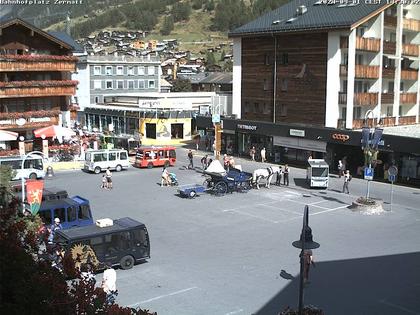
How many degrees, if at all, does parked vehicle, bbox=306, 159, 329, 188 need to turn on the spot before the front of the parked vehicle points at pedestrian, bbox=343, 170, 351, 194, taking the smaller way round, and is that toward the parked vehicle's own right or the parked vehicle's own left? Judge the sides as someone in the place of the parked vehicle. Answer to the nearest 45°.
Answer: approximately 45° to the parked vehicle's own left

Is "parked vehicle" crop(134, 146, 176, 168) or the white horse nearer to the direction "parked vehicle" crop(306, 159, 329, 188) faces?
the white horse

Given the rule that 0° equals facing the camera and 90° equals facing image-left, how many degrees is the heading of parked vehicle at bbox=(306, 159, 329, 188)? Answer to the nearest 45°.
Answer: approximately 0°

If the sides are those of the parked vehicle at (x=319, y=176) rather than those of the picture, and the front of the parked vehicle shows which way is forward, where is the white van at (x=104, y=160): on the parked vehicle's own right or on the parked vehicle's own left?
on the parked vehicle's own right

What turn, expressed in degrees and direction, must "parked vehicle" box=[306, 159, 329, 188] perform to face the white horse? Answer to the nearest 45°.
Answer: approximately 90° to its right

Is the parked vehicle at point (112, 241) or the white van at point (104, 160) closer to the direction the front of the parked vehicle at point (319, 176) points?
the parked vehicle

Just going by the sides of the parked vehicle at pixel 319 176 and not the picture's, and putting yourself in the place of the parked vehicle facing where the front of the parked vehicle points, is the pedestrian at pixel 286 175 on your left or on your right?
on your right

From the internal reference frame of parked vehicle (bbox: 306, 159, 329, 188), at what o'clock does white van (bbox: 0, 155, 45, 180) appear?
The white van is roughly at 3 o'clock from the parked vehicle.

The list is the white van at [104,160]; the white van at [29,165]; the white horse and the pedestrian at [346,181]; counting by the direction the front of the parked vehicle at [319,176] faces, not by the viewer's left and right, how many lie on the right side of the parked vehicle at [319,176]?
3

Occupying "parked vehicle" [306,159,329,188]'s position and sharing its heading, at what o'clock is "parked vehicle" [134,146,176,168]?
"parked vehicle" [134,146,176,168] is roughly at 4 o'clock from "parked vehicle" [306,159,329,188].

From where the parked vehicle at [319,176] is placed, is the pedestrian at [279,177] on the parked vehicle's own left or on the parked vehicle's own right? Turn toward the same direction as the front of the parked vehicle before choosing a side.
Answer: on the parked vehicle's own right
